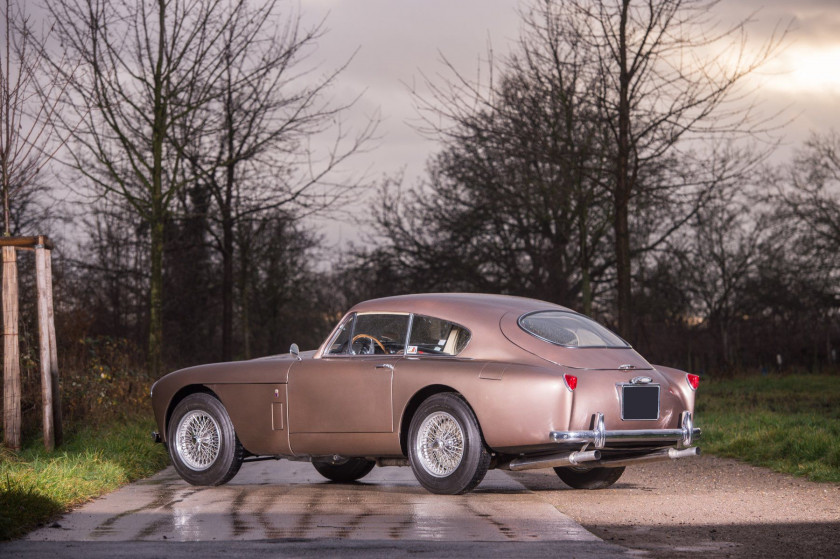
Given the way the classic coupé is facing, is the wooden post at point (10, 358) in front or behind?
in front

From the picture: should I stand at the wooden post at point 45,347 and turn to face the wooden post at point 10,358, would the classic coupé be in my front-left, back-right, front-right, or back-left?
back-left

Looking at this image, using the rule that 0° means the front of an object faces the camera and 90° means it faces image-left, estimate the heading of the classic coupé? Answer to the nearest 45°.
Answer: approximately 135°

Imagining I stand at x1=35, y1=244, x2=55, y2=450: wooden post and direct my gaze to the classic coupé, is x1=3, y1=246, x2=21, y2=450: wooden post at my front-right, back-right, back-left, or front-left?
back-right

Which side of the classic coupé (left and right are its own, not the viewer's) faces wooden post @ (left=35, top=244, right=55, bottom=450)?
front

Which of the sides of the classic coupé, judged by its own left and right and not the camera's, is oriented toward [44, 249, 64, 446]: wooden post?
front

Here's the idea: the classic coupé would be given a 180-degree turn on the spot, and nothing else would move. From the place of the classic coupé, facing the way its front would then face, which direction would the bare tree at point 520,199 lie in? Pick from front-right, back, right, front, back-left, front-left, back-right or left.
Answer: back-left
